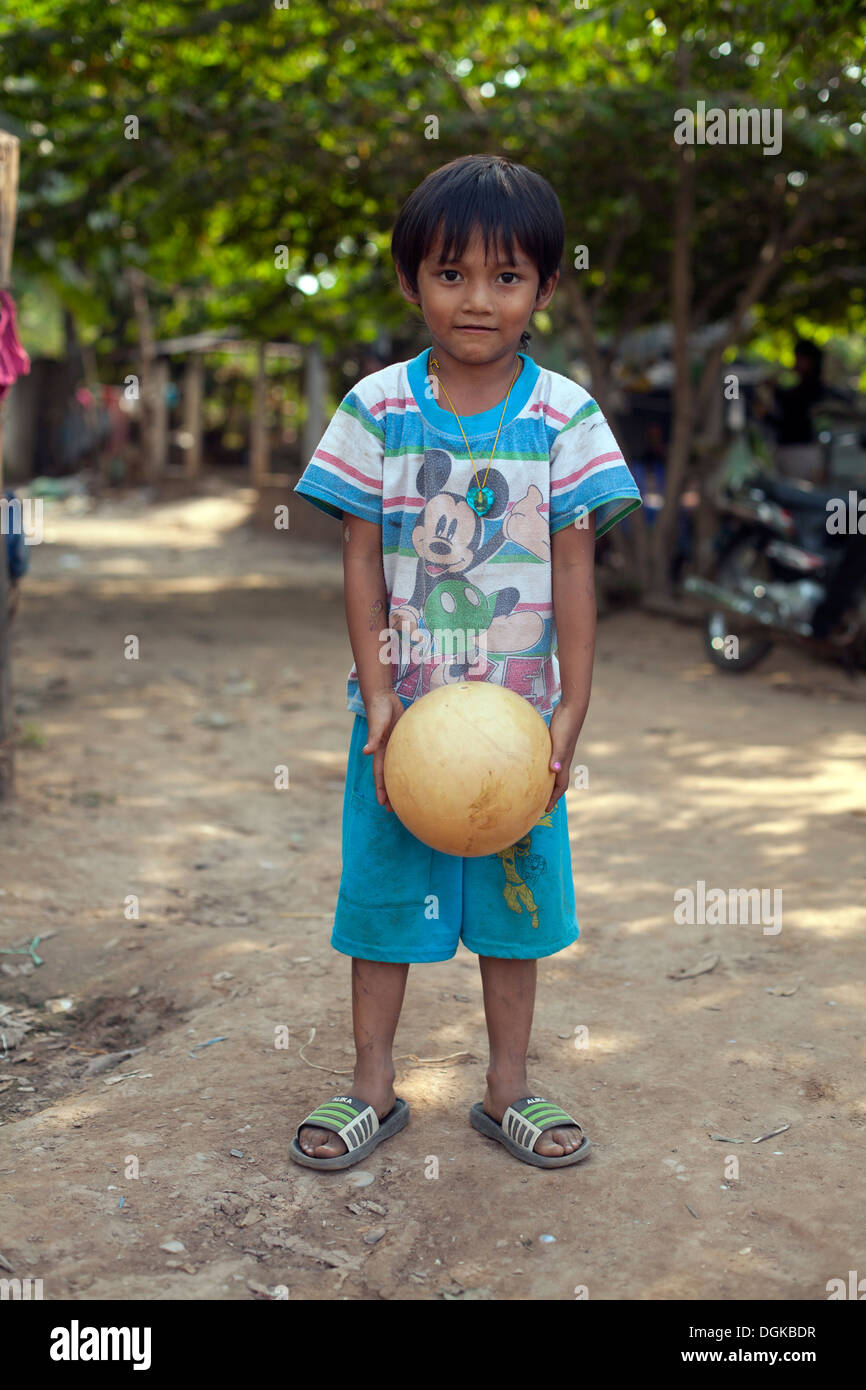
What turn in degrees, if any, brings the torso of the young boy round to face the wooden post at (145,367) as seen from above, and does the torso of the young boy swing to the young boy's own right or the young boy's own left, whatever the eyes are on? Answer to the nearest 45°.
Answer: approximately 180°

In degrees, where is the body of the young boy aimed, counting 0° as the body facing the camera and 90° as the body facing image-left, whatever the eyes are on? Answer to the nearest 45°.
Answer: approximately 0°

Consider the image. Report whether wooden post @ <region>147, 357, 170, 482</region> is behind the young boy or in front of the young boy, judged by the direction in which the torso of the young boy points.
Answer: behind

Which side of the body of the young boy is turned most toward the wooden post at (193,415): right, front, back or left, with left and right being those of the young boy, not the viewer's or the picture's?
back

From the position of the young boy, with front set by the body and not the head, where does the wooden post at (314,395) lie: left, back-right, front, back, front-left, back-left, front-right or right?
back
